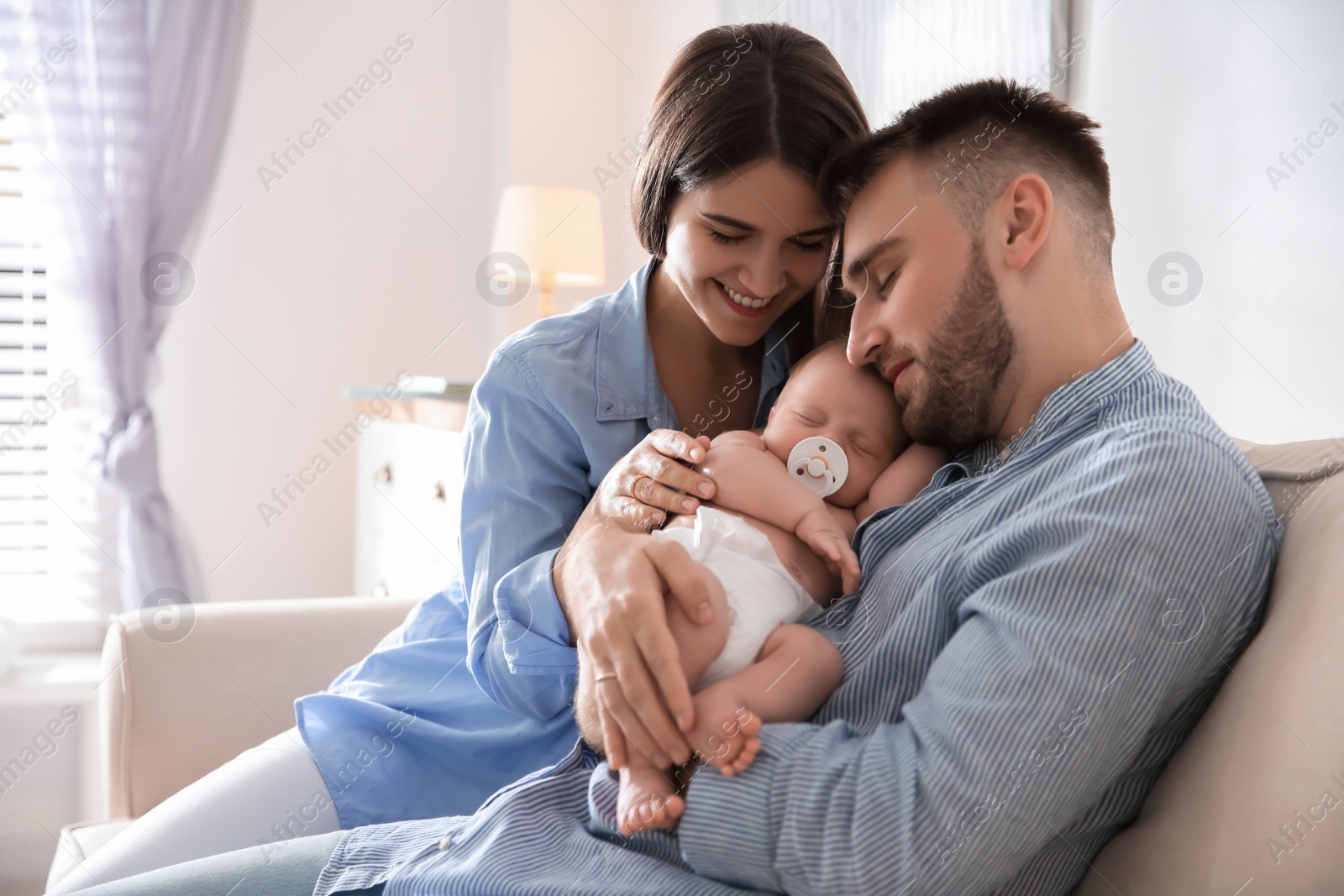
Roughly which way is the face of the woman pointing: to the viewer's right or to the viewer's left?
to the viewer's right

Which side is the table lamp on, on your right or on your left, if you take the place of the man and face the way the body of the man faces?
on your right

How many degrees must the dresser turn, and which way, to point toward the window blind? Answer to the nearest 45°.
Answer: approximately 90° to its right

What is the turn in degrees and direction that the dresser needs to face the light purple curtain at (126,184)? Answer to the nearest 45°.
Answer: approximately 90° to its right

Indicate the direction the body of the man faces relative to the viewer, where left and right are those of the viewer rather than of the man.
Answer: facing to the left of the viewer

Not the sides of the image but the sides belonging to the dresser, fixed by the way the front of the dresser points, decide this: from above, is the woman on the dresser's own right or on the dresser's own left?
on the dresser's own left

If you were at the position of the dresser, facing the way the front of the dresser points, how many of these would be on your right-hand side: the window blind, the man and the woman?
1

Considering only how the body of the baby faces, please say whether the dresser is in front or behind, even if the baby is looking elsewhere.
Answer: behind
